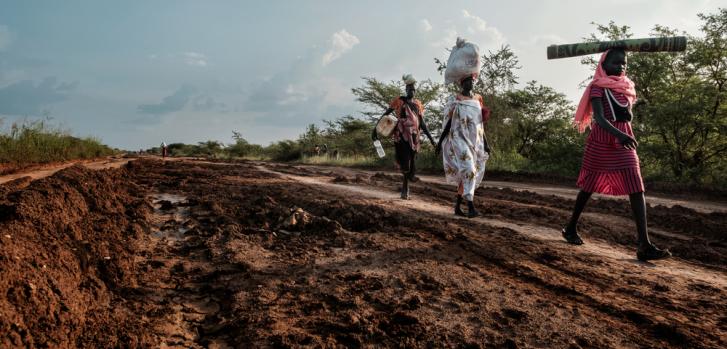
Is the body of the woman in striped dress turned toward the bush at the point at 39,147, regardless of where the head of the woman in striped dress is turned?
no

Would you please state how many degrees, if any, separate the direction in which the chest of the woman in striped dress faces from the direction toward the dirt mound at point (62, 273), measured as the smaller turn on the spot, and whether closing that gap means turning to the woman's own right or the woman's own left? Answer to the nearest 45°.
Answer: approximately 90° to the woman's own right

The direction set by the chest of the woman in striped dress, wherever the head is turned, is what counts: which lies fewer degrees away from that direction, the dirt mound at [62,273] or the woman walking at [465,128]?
the dirt mound

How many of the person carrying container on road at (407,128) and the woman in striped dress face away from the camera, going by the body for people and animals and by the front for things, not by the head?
0

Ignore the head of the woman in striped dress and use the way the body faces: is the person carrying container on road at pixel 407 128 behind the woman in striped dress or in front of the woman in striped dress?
behind

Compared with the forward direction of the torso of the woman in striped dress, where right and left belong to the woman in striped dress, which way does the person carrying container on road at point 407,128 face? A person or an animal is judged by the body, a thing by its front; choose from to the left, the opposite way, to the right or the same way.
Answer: the same way

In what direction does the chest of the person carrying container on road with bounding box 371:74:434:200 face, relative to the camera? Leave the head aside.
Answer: toward the camera

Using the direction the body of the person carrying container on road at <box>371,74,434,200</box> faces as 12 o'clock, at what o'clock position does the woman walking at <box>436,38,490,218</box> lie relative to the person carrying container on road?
The woman walking is roughly at 11 o'clock from the person carrying container on road.
